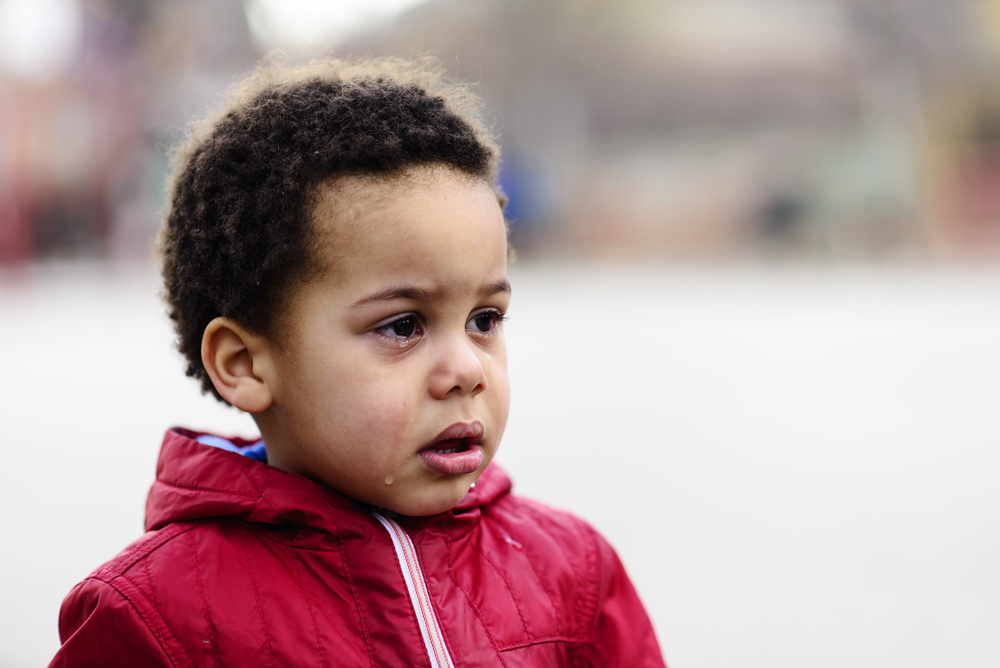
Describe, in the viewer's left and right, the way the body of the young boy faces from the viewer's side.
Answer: facing the viewer and to the right of the viewer

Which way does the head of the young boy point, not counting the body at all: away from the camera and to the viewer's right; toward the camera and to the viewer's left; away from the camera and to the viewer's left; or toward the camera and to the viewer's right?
toward the camera and to the viewer's right
